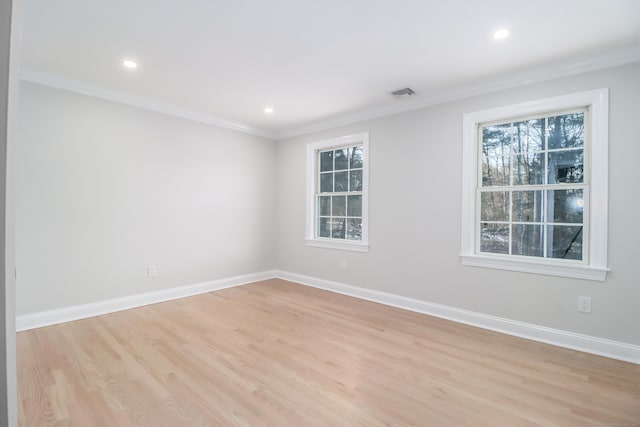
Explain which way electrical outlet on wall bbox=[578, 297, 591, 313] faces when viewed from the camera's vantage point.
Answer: facing the viewer

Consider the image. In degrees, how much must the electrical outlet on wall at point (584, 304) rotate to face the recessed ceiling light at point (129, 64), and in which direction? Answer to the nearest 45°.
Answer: approximately 45° to its right

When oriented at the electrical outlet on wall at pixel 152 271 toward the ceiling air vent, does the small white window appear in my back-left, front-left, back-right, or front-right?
front-left

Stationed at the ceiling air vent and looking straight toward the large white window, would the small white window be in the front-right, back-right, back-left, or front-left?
back-left

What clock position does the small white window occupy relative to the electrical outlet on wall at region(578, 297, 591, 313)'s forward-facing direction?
The small white window is roughly at 3 o'clock from the electrical outlet on wall.
